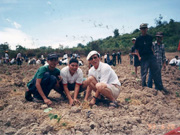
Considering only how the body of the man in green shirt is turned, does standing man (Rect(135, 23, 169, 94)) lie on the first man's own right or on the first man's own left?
on the first man's own left

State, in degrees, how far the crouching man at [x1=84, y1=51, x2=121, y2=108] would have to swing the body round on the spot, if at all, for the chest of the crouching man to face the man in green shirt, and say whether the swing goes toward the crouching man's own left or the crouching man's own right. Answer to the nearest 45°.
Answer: approximately 45° to the crouching man's own right

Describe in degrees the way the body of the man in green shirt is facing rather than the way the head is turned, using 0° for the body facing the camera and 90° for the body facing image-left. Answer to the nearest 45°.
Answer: approximately 315°

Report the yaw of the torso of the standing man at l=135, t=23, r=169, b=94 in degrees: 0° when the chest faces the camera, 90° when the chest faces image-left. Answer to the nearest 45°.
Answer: approximately 0°

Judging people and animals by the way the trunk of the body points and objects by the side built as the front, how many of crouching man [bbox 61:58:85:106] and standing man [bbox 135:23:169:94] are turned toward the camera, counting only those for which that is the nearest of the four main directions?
2
